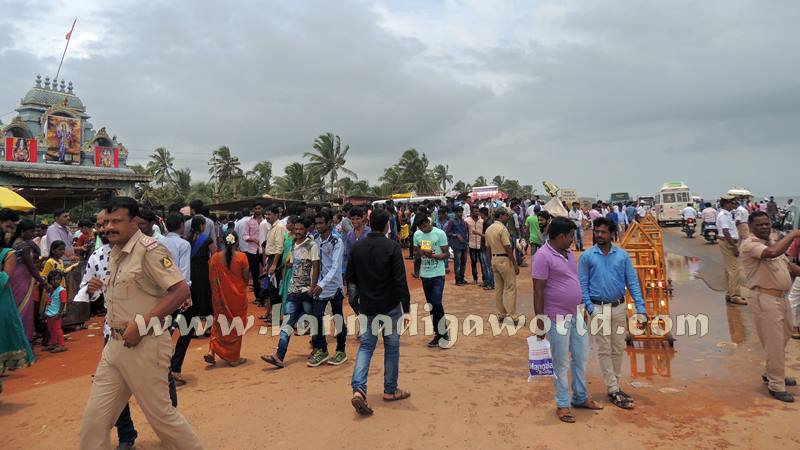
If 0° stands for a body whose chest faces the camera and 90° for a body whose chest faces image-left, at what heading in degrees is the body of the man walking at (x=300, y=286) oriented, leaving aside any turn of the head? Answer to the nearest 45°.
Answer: approximately 45°

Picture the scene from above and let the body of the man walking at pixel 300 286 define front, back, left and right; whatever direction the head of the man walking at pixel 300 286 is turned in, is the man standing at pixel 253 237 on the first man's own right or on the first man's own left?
on the first man's own right

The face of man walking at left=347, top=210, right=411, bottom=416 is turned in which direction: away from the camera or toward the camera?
away from the camera

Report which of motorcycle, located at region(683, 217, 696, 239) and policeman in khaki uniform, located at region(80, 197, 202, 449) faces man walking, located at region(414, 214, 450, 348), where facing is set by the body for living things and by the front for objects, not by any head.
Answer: the motorcycle

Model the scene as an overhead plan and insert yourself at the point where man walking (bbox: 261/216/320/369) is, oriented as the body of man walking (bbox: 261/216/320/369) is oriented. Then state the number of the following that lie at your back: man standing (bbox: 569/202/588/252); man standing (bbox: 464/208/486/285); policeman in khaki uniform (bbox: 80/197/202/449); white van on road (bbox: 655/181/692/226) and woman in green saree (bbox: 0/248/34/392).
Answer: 3

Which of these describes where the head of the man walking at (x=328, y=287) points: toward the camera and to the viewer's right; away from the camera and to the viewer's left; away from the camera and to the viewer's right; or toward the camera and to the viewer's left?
toward the camera and to the viewer's left

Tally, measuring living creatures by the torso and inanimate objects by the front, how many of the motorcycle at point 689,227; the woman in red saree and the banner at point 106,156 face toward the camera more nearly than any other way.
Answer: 2

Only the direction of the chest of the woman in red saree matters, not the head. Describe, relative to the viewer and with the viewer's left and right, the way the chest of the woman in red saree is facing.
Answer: facing away from the viewer

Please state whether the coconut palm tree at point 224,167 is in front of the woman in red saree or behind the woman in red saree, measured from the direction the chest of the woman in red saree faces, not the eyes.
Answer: in front

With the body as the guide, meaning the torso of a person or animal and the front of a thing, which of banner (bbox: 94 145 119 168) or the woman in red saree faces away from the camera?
the woman in red saree
